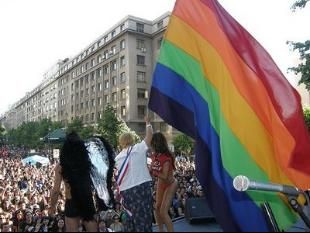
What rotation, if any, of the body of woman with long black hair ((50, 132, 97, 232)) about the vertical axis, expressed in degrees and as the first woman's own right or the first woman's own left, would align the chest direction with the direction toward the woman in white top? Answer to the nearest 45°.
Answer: approximately 90° to the first woman's own right

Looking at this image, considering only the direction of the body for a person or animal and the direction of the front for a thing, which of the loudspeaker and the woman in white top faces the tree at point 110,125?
the woman in white top

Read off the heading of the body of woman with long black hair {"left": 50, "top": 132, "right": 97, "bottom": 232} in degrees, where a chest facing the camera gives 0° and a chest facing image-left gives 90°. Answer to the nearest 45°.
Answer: approximately 180°

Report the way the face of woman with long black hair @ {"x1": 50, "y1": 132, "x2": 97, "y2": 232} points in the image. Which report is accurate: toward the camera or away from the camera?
away from the camera

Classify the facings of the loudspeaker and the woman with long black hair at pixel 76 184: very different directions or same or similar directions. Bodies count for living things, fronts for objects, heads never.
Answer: very different directions

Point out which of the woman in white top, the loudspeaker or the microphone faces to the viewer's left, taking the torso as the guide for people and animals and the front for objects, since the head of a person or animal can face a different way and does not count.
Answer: the microphone

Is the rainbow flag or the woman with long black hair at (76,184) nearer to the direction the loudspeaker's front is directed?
the rainbow flag

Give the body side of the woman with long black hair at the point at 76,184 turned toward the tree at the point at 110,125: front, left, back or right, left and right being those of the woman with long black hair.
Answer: front

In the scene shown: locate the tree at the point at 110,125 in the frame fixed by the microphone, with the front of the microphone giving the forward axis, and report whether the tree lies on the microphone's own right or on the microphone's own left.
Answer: on the microphone's own right

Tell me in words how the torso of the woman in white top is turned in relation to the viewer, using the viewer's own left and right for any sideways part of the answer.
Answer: facing away from the viewer

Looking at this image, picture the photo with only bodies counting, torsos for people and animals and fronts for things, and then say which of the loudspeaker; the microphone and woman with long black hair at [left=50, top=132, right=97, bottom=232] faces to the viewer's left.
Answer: the microphone

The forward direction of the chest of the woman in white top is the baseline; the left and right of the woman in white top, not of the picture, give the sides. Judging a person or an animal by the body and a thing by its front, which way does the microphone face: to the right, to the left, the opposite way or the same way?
to the left

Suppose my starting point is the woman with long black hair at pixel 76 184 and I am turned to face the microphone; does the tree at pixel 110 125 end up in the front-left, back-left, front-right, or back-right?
back-left

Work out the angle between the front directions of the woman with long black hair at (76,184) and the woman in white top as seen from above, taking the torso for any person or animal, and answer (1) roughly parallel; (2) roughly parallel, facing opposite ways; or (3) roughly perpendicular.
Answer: roughly parallel

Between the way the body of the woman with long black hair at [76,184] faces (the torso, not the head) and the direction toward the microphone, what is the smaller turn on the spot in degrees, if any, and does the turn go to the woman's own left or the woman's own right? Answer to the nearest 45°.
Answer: approximately 135° to the woman's own right

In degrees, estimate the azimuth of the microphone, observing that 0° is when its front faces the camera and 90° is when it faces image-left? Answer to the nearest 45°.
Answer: approximately 90°
